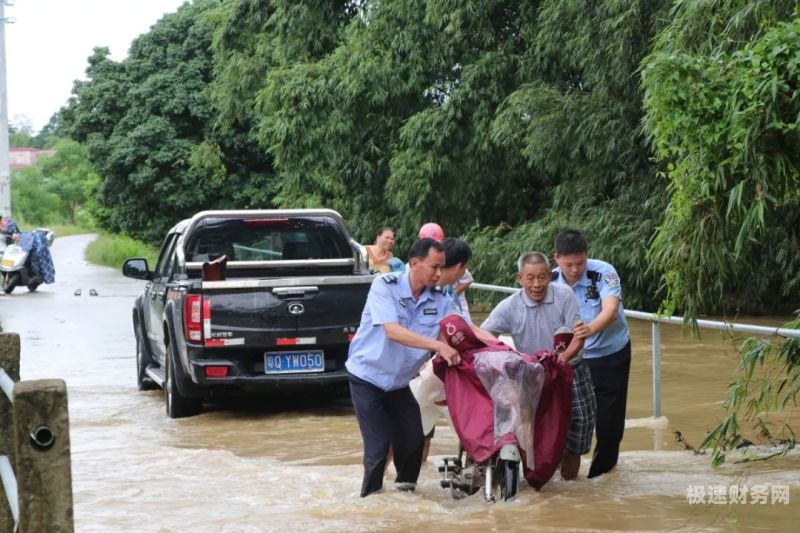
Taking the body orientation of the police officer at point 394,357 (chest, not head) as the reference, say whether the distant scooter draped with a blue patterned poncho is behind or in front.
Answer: behind

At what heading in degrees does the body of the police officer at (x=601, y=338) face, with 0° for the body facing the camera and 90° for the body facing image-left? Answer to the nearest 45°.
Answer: approximately 45°

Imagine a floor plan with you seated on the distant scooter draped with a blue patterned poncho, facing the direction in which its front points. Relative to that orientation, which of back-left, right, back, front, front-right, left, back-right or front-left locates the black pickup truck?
front-left

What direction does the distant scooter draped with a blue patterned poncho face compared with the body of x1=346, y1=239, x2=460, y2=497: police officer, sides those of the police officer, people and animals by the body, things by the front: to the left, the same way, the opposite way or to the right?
to the right

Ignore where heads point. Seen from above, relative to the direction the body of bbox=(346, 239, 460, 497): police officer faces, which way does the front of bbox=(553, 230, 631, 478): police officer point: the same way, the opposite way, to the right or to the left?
to the right

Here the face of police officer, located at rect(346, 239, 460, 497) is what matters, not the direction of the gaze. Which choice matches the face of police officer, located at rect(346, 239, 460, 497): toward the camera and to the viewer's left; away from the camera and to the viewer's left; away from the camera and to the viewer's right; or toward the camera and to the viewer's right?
toward the camera and to the viewer's right

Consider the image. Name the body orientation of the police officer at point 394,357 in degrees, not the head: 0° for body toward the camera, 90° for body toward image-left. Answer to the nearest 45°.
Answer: approximately 315°

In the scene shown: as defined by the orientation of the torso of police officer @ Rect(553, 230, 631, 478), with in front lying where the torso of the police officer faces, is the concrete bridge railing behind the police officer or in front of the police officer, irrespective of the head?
in front

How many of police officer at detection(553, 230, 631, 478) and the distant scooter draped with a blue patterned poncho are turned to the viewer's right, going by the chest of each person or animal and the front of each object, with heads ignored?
0

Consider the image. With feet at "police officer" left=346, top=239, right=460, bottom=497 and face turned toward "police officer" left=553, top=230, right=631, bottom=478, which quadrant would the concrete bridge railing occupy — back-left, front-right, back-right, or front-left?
back-right

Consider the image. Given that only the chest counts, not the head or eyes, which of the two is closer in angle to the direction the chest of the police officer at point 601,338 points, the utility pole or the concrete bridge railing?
the concrete bridge railing

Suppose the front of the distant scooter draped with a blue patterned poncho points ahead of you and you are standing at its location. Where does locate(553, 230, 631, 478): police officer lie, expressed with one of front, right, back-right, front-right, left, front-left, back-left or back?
front-left
